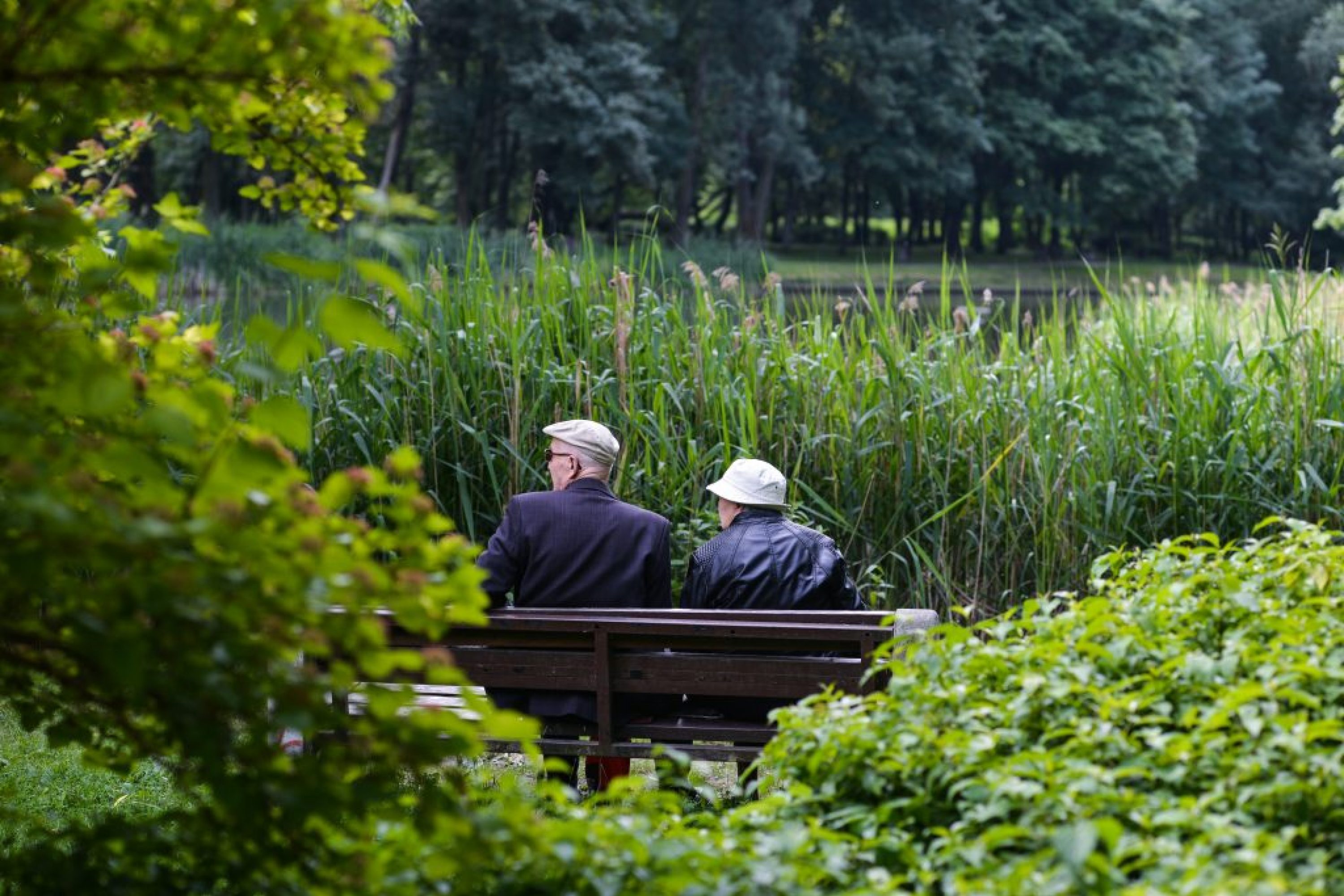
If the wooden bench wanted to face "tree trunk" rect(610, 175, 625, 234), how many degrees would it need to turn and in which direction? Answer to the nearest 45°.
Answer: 0° — it already faces it

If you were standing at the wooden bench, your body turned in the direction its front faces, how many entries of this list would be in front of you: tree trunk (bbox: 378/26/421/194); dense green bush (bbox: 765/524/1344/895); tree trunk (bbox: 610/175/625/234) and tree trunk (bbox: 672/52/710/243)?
3

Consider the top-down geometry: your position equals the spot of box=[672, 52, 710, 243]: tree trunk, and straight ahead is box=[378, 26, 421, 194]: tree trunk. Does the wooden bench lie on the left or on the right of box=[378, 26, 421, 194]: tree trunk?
left

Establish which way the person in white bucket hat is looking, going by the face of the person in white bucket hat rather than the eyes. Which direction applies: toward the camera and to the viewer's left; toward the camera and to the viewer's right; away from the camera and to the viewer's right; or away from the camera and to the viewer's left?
away from the camera and to the viewer's left

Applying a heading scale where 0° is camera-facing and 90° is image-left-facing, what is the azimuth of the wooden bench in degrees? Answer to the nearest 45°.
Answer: approximately 180°

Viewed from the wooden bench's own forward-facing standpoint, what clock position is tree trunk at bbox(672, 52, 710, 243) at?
The tree trunk is roughly at 12 o'clock from the wooden bench.
